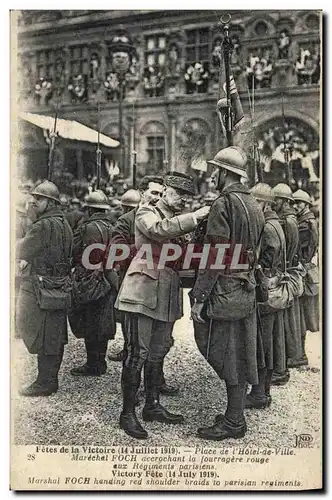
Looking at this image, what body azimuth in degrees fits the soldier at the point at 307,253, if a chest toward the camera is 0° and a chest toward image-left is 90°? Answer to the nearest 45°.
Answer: approximately 90°

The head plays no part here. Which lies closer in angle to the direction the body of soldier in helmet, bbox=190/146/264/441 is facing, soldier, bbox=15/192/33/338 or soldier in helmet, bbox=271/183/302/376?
the soldier

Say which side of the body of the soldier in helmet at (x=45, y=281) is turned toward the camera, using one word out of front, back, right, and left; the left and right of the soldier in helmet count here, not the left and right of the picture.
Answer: left

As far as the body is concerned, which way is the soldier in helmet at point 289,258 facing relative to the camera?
to the viewer's left

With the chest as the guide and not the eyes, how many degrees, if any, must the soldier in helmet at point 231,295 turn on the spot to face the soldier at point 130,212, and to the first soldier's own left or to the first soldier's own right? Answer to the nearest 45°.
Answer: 0° — they already face them

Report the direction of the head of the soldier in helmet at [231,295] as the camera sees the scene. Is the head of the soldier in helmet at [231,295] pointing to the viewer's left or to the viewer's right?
to the viewer's left

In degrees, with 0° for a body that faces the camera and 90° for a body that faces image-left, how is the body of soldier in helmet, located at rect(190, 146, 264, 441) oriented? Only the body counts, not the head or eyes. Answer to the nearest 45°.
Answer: approximately 90°

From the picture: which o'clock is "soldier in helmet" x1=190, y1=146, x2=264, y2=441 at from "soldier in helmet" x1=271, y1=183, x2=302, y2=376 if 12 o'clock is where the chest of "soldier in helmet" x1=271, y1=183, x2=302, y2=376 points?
"soldier in helmet" x1=190, y1=146, x2=264, y2=441 is roughly at 10 o'clock from "soldier in helmet" x1=271, y1=183, x2=302, y2=376.
